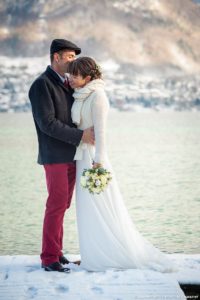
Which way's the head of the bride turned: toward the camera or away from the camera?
toward the camera

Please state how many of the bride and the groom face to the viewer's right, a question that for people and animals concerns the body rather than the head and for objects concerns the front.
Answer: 1

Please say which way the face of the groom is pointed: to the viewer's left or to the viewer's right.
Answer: to the viewer's right

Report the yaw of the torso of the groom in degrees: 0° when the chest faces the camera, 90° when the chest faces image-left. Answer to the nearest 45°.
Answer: approximately 270°

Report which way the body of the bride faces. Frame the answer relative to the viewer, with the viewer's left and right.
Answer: facing to the left of the viewer

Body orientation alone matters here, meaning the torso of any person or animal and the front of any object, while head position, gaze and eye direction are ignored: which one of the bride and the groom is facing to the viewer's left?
the bride

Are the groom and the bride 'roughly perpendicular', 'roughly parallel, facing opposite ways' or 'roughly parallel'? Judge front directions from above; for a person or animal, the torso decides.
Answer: roughly parallel, facing opposite ways
